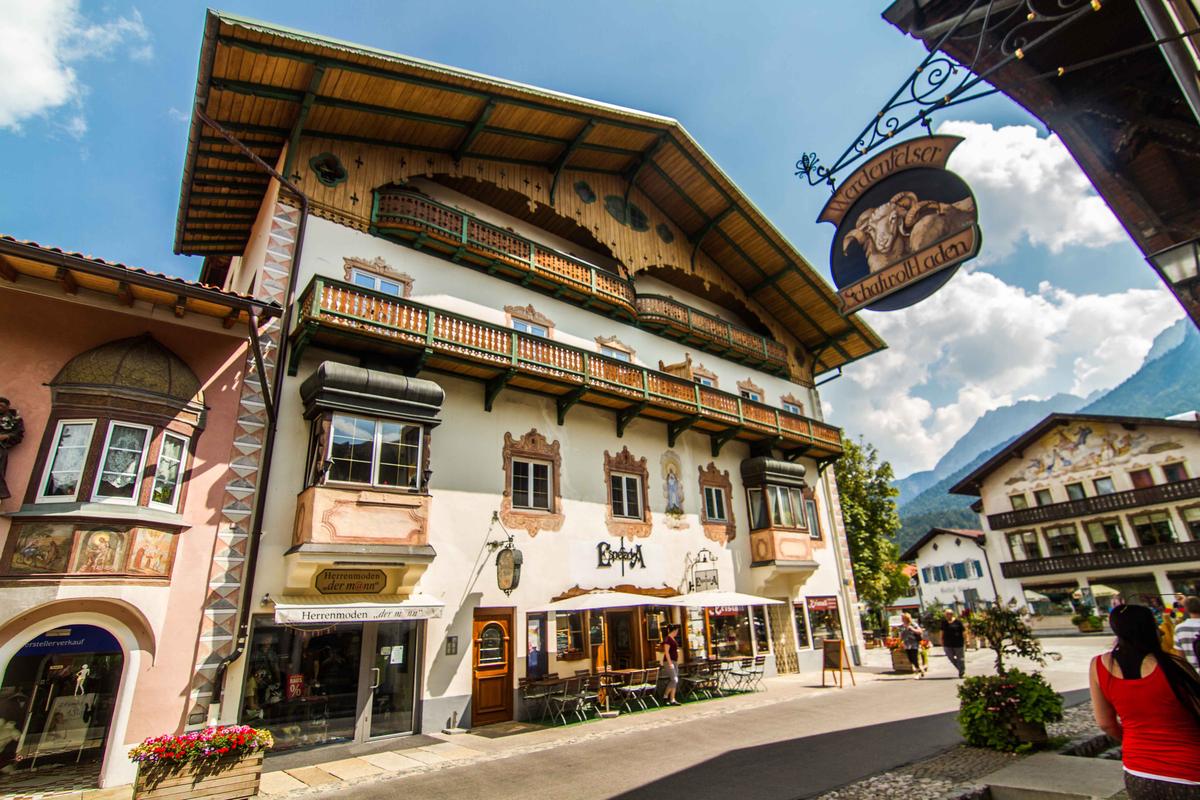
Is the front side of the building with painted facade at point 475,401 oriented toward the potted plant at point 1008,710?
yes

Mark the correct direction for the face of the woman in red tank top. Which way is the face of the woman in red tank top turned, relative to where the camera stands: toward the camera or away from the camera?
away from the camera

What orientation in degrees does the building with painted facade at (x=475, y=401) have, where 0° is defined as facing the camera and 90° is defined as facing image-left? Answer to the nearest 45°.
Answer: approximately 315°

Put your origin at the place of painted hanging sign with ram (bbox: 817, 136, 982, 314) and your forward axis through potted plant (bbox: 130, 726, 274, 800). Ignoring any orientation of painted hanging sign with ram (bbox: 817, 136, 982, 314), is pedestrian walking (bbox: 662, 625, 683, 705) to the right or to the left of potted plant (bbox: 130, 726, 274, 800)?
right

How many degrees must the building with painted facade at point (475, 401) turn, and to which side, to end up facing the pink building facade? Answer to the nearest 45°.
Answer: approximately 90° to its right
